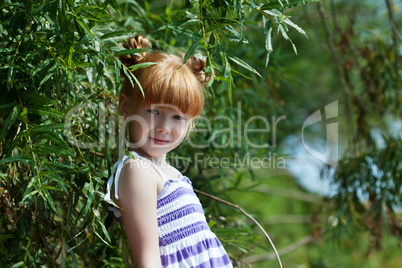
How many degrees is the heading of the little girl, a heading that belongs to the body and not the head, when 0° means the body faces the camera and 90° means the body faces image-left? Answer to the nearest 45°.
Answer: approximately 315°
